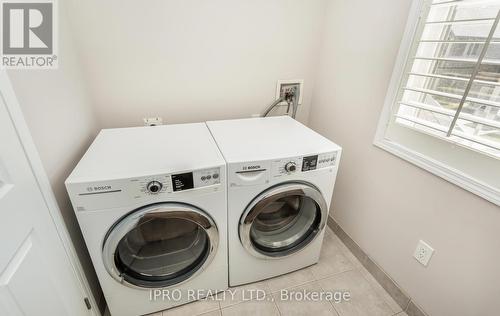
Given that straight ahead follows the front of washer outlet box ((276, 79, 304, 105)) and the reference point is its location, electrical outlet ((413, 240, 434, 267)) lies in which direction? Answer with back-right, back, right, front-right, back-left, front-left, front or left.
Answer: front-left

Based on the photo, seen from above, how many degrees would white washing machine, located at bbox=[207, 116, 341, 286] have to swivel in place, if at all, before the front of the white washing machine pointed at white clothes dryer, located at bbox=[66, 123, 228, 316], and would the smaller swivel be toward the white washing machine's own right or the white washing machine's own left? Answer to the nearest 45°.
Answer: approximately 90° to the white washing machine's own right

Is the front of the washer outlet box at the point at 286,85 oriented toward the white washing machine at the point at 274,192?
yes

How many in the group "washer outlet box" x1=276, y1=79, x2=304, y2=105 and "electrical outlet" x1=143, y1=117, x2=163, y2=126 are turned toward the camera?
2

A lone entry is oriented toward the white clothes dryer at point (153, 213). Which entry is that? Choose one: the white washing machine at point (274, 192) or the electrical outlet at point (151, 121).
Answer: the electrical outlet

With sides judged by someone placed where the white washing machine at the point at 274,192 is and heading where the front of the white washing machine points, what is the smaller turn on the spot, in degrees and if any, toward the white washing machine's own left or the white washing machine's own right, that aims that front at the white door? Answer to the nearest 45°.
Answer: approximately 90° to the white washing machine's own right

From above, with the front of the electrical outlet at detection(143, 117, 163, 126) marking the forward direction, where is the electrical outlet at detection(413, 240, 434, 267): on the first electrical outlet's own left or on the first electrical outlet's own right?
on the first electrical outlet's own left

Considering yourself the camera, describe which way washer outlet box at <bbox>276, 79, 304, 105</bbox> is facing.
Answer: facing the viewer

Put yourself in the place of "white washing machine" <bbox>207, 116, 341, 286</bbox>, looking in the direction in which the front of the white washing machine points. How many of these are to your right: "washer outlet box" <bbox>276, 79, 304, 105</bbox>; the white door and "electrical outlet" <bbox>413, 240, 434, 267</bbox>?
1

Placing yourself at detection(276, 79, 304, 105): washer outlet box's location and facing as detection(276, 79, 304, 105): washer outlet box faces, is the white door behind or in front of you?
in front

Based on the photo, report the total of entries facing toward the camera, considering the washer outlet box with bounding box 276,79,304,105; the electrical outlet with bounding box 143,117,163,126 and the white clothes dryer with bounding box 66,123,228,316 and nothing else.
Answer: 3

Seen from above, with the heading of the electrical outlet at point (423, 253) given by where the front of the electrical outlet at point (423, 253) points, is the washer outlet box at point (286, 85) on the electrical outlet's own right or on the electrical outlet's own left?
on the electrical outlet's own right

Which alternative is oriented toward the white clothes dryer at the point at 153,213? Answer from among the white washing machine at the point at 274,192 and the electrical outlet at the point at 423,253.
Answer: the electrical outlet

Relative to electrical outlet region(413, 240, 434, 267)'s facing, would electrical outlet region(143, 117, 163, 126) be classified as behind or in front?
in front

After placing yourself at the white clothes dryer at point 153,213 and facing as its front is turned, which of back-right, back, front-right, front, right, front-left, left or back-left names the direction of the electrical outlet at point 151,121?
back

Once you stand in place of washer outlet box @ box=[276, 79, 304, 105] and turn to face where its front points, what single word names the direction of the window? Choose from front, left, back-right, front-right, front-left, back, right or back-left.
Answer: front-left
